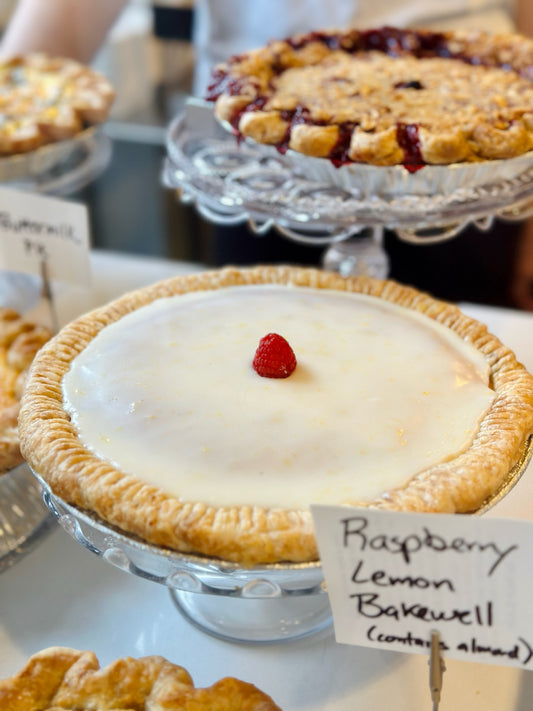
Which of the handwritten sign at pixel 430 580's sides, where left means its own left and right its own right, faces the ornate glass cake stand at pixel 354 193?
back

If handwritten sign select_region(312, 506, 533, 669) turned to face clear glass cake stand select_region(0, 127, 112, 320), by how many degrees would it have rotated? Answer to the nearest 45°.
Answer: approximately 135° to its right

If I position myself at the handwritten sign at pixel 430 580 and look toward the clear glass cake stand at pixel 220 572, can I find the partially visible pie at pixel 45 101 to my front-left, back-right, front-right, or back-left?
front-right

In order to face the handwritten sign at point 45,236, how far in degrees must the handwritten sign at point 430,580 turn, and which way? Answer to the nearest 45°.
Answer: approximately 135° to its right

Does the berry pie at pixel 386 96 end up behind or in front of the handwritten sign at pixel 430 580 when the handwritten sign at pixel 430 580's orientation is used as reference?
behind

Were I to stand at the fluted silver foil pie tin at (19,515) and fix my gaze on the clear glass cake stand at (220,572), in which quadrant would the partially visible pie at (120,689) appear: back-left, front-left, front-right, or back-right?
front-right

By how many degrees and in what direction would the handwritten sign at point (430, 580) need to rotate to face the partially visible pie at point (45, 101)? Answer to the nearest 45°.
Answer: approximately 135° to its right

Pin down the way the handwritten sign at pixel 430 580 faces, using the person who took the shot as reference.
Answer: facing the viewer
